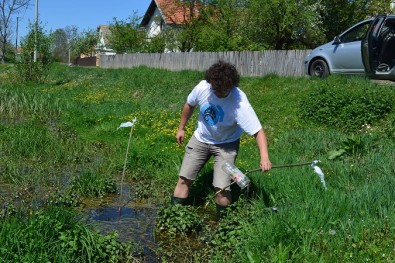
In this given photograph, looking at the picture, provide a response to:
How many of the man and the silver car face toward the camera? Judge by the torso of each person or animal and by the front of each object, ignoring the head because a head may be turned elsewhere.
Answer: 1

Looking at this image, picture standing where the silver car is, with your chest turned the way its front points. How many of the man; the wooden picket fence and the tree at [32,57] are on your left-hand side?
1

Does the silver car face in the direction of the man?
no

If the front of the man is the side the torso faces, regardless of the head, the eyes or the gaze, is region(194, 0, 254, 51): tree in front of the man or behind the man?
behind

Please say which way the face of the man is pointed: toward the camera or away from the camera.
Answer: toward the camera

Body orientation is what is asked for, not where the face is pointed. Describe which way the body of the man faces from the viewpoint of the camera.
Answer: toward the camera

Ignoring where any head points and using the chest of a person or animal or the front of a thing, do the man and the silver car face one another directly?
no

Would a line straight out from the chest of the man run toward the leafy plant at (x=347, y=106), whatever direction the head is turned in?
no

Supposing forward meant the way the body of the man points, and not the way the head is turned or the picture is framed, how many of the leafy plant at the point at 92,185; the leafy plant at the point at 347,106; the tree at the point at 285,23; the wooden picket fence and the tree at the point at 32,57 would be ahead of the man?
0

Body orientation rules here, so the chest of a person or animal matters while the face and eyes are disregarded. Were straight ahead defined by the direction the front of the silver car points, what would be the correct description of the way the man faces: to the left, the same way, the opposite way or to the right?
to the left

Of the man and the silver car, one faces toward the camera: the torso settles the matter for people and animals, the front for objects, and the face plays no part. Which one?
the man

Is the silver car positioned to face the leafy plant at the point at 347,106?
no

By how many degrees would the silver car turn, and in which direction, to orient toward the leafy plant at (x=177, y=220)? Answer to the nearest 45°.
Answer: approximately 90° to its left

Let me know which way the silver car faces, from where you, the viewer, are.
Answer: facing to the left of the viewer

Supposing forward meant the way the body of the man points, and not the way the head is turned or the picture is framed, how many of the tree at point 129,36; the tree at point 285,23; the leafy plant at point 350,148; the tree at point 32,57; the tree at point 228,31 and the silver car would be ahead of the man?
0

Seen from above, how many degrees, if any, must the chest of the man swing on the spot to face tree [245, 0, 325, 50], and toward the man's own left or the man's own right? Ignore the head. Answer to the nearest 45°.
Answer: approximately 180°
